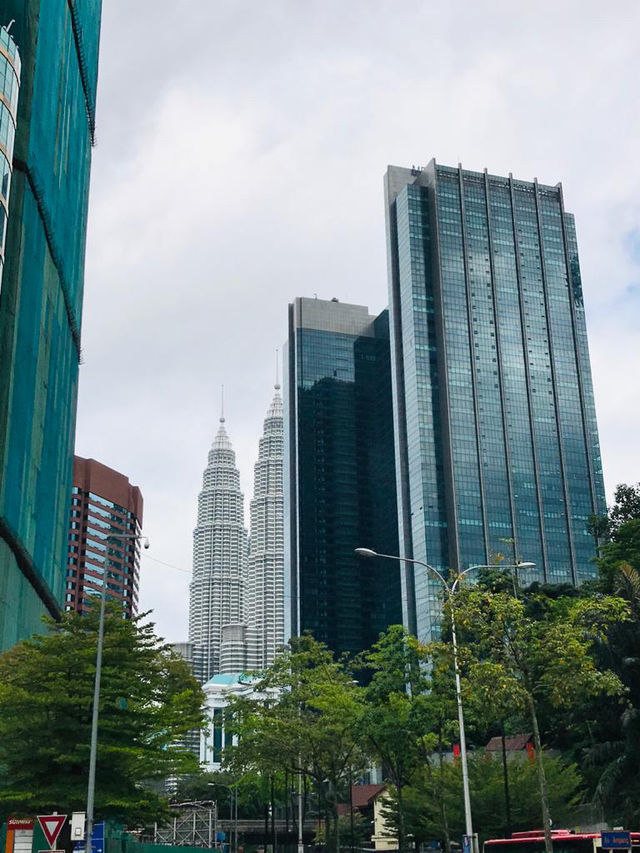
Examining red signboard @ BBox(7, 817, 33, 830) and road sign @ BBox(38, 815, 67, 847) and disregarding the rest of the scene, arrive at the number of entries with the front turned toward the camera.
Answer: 2

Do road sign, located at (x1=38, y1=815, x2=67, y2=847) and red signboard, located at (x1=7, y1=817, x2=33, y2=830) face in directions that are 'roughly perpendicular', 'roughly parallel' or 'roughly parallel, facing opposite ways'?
roughly parallel

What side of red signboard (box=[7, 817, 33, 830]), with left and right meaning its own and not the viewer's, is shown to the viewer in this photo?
front

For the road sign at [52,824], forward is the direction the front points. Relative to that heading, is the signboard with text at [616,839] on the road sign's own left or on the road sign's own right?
on the road sign's own left

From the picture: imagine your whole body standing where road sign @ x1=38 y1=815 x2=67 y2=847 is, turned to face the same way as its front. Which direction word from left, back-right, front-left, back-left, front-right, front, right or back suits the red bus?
back-left

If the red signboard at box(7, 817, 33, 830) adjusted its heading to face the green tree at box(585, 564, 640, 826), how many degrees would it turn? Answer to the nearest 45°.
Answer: approximately 90° to its left

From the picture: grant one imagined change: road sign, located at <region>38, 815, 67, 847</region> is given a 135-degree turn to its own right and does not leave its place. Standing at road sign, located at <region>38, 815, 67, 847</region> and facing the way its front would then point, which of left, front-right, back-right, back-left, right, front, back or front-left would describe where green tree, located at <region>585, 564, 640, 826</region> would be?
right

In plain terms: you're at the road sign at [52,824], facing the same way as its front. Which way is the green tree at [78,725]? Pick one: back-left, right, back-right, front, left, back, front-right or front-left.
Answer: back
